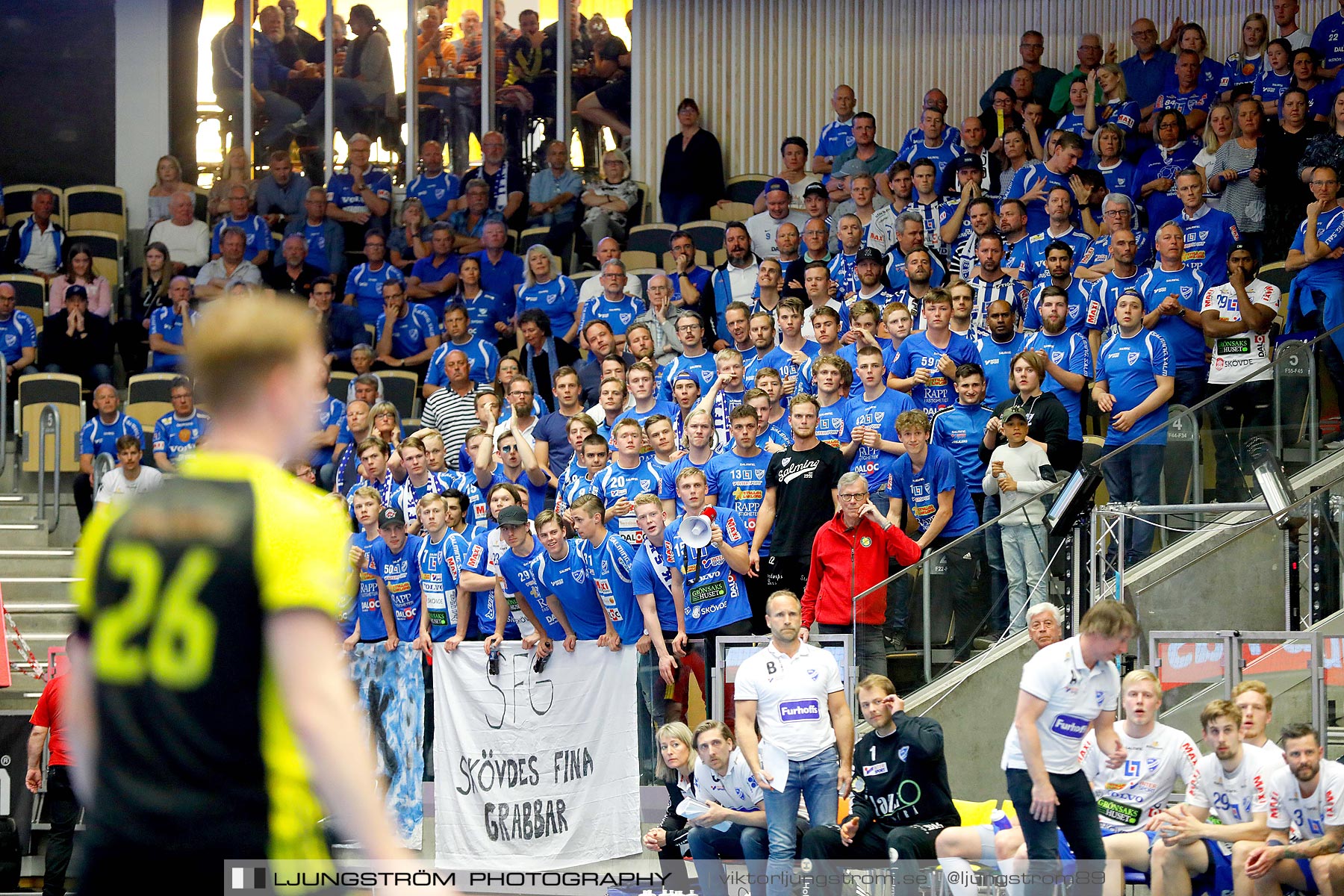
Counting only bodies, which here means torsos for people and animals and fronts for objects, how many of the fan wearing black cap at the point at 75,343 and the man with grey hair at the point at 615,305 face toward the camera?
2

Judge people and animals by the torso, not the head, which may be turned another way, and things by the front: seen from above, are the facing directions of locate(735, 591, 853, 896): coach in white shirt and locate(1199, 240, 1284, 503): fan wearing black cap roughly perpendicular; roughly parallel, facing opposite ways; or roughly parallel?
roughly parallel

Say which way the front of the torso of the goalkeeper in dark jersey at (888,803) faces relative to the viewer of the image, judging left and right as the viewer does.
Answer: facing the viewer and to the left of the viewer

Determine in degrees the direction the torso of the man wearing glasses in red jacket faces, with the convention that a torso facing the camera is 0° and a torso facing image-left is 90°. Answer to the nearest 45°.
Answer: approximately 0°

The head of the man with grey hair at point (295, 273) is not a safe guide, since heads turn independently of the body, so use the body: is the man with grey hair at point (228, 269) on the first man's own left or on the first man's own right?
on the first man's own right

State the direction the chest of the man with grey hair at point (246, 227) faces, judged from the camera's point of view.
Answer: toward the camera

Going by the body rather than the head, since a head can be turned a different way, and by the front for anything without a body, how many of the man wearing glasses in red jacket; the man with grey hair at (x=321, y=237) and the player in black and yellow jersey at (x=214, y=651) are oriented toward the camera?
2

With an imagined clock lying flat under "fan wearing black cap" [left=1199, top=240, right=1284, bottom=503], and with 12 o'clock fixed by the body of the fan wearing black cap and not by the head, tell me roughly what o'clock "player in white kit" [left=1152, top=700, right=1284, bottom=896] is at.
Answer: The player in white kit is roughly at 12 o'clock from the fan wearing black cap.

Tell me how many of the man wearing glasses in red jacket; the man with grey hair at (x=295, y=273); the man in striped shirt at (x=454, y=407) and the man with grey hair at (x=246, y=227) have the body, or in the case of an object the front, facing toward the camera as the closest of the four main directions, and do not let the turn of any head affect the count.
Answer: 4

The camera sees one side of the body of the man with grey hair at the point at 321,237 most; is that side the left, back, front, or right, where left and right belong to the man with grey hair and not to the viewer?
front

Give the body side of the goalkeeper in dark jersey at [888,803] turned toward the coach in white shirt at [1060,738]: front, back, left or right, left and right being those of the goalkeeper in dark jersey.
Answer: left

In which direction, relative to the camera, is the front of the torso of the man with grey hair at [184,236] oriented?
toward the camera

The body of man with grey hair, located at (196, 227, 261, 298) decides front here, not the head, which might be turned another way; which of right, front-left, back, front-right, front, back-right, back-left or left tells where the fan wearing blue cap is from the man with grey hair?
front-left

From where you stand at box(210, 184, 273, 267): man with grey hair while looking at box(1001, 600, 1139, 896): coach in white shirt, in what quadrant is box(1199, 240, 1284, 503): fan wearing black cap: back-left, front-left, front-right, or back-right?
front-left

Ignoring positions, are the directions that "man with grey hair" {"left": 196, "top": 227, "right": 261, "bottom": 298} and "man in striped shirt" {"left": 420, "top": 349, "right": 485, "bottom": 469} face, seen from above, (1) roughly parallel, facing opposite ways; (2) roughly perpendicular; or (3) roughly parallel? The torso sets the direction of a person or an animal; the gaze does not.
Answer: roughly parallel

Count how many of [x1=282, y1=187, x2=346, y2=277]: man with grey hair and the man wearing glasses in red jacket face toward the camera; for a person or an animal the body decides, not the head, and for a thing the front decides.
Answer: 2
